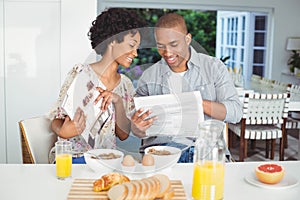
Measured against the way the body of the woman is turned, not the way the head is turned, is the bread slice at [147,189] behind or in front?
in front

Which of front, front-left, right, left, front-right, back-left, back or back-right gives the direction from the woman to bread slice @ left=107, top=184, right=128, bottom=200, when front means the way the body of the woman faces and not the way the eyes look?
front-right

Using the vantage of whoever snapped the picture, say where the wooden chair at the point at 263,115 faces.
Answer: facing away from the viewer and to the left of the viewer

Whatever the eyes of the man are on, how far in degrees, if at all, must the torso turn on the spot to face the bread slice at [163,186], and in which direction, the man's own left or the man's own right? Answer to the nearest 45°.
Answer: approximately 45° to the man's own left

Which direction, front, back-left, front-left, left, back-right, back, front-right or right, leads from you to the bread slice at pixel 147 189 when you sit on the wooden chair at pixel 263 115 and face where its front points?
back-left

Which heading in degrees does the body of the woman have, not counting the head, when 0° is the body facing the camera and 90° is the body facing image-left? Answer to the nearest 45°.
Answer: approximately 315°
